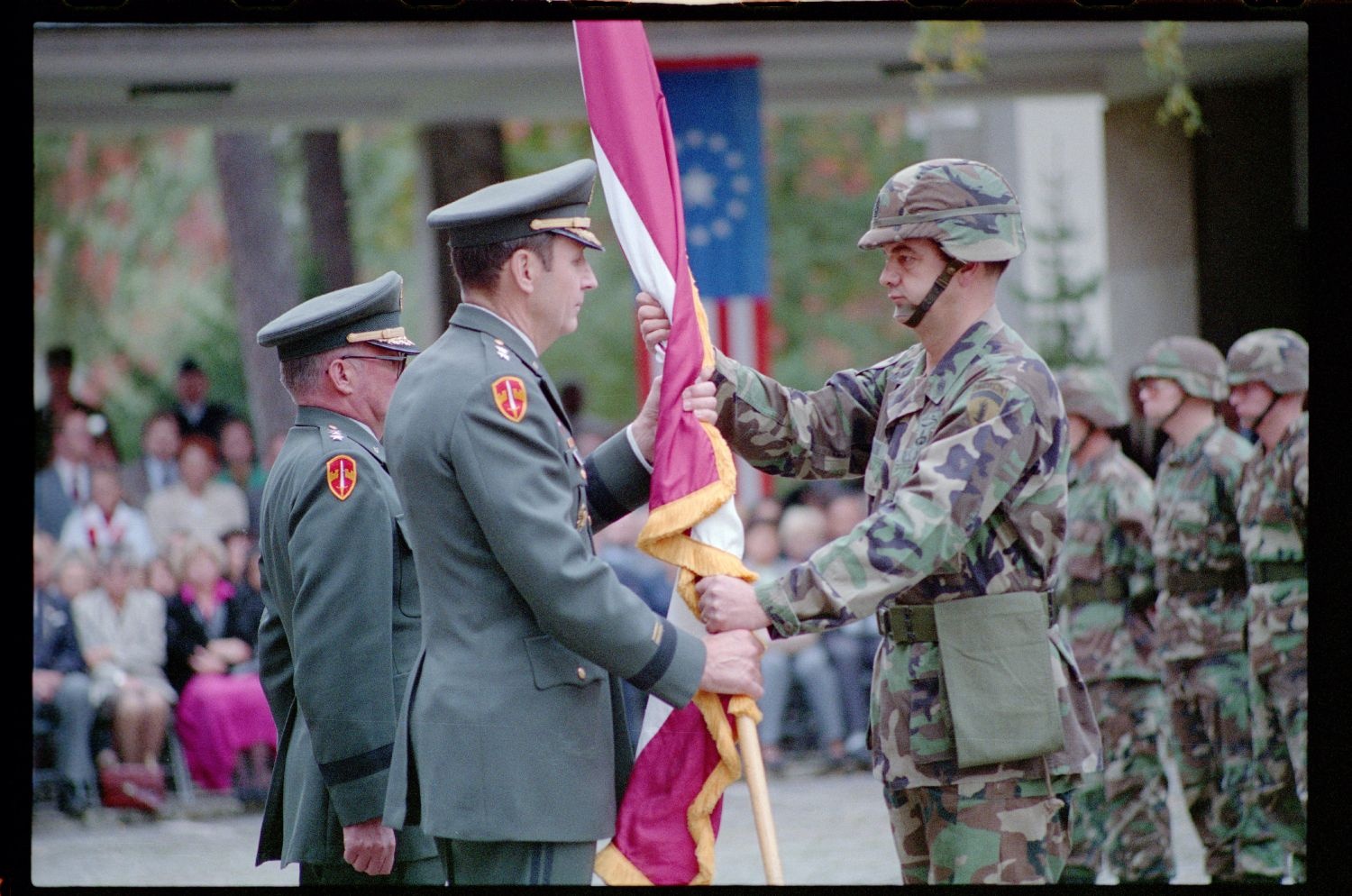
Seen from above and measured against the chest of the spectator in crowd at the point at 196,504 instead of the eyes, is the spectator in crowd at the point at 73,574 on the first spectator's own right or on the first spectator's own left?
on the first spectator's own right

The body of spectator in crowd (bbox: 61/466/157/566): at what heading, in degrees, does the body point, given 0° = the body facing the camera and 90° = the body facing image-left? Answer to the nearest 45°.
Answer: approximately 0°

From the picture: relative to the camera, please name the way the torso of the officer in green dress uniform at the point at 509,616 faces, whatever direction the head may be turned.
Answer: to the viewer's right

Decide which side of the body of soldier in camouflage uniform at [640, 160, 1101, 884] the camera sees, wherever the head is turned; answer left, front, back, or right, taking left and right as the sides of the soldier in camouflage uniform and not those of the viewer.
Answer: left

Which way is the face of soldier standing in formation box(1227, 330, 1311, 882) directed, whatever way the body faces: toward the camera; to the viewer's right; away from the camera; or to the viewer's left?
to the viewer's left

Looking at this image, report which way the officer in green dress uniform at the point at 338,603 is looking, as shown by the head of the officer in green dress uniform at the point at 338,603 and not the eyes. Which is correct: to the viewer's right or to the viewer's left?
to the viewer's right

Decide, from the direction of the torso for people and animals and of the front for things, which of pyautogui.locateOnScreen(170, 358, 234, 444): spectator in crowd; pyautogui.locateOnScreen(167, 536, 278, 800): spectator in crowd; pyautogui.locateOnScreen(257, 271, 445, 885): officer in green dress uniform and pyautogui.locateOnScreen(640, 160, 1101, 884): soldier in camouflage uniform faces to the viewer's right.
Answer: the officer in green dress uniform
